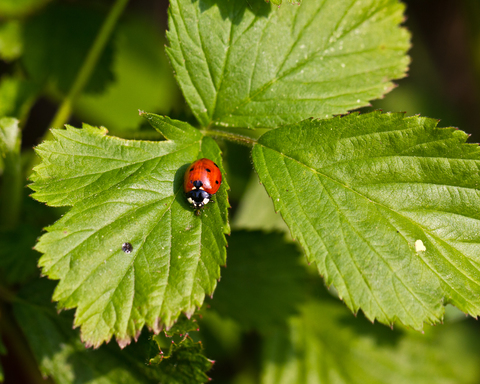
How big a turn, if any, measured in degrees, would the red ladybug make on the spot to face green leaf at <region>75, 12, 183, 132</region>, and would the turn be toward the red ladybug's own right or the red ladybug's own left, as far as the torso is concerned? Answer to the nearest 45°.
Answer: approximately 180°

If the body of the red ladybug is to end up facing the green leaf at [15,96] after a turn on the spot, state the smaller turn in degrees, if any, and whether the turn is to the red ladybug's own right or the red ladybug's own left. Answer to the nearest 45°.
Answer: approximately 135° to the red ladybug's own right

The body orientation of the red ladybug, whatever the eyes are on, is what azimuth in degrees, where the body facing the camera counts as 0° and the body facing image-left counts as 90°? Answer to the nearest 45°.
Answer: approximately 0°
